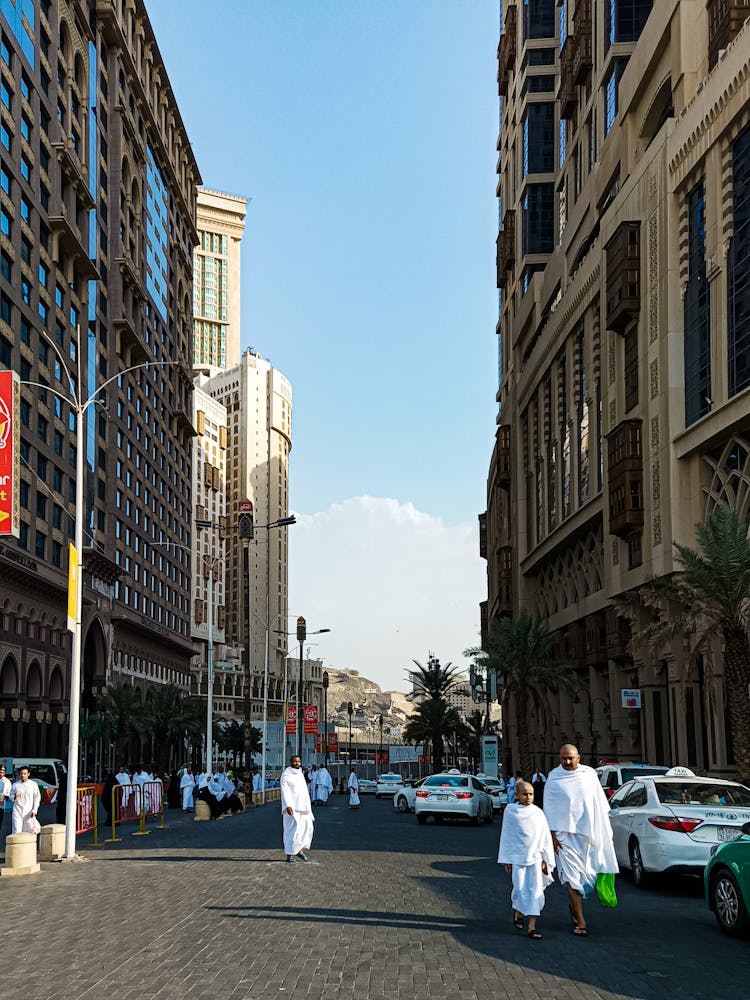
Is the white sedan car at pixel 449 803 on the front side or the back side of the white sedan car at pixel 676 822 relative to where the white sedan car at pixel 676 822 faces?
on the front side

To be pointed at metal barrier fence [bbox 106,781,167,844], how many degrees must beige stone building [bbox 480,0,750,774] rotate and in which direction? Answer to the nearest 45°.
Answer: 0° — it already faces it

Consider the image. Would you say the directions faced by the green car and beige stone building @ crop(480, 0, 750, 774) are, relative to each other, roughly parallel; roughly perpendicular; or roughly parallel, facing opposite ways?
roughly perpendicular

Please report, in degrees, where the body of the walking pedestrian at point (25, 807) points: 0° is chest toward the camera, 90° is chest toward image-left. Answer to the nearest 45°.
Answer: approximately 0°

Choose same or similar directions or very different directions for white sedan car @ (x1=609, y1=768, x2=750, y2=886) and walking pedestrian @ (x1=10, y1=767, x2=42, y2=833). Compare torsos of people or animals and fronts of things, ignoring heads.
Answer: very different directions

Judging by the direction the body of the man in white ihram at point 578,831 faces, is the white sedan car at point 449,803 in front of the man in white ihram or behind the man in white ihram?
behind

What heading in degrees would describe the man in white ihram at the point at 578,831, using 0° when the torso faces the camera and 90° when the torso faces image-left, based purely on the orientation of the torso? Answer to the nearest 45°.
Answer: approximately 0°

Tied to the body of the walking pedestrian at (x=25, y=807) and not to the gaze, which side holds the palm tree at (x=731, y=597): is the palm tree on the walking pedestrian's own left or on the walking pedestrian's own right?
on the walking pedestrian's own left

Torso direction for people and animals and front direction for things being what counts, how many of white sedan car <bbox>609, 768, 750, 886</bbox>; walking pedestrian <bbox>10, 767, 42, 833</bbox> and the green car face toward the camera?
1

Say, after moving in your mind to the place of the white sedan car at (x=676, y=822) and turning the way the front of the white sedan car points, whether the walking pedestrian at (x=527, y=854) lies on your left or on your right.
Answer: on your left
